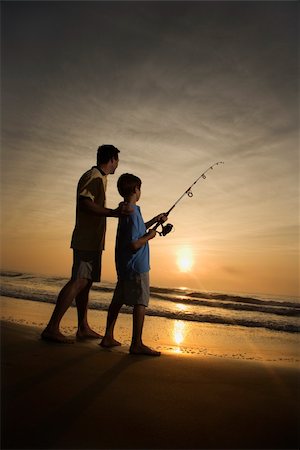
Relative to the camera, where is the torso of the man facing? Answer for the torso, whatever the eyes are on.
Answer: to the viewer's right

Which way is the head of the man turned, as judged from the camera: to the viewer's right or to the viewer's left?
to the viewer's right

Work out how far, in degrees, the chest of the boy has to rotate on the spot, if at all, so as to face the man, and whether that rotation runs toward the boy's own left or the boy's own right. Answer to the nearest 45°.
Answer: approximately 180°

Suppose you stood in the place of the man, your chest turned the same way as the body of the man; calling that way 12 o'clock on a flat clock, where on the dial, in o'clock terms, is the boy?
The boy is roughly at 1 o'clock from the man.

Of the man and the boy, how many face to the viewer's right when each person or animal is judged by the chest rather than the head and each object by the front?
2

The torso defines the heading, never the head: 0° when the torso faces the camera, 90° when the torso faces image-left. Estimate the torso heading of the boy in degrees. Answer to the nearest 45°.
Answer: approximately 270°
